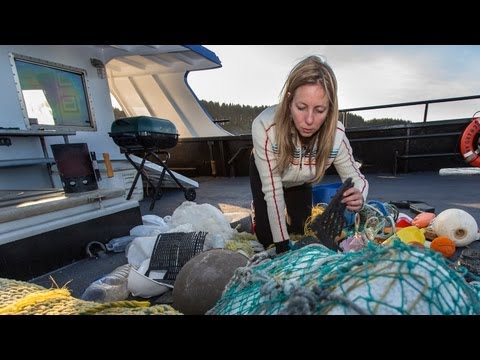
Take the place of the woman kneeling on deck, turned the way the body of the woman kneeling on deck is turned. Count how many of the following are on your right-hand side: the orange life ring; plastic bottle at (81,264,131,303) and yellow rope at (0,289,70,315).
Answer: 2

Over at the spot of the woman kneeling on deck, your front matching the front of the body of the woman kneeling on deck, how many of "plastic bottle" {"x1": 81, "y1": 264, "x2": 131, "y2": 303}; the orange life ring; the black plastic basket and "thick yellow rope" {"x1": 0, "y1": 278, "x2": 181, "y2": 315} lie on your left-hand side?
1

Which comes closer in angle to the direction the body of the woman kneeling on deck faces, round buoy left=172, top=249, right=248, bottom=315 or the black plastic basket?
the round buoy

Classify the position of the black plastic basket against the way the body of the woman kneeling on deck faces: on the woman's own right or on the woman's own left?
on the woman's own right

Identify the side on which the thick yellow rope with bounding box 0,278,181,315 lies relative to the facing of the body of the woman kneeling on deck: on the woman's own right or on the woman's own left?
on the woman's own right

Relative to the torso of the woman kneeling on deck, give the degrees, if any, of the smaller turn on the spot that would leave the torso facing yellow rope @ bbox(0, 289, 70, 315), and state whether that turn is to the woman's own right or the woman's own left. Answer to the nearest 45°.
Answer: approximately 90° to the woman's own right

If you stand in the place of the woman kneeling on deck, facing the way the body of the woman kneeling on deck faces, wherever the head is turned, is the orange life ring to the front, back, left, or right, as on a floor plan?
left

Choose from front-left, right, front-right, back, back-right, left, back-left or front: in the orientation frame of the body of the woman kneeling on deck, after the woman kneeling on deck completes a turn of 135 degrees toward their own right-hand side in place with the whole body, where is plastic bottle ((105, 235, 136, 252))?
front

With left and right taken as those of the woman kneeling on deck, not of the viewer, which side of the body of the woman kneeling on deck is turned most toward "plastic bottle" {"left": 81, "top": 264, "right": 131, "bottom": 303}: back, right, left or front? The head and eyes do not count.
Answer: right

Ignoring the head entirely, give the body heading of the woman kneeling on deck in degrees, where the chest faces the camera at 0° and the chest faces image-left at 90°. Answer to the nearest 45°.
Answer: approximately 315°
